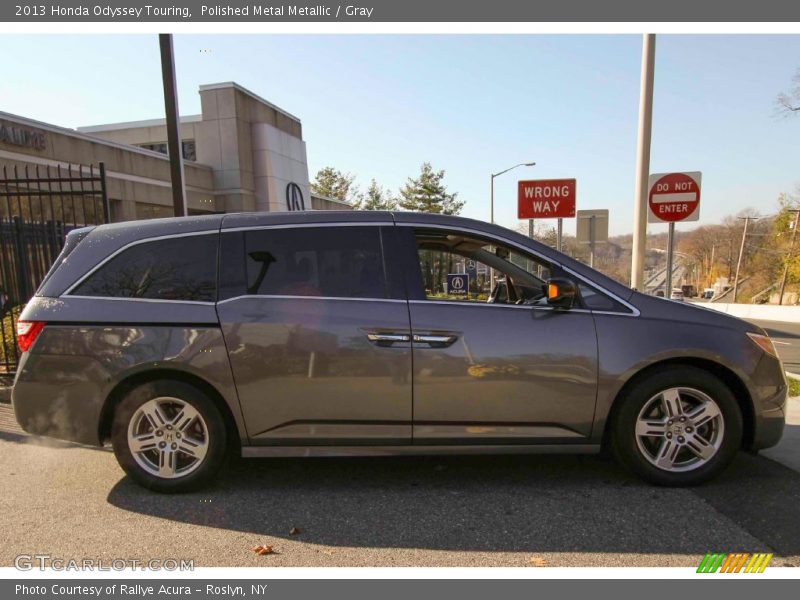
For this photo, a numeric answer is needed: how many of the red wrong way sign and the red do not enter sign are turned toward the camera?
2

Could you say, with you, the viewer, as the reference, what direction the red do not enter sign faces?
facing the viewer

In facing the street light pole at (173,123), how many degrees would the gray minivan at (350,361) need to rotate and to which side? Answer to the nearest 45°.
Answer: approximately 135° to its left

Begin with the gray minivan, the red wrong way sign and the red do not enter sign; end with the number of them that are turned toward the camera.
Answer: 2

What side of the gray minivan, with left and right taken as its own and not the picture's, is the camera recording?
right

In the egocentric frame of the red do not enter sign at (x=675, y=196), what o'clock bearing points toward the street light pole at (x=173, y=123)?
The street light pole is roughly at 2 o'clock from the red do not enter sign.

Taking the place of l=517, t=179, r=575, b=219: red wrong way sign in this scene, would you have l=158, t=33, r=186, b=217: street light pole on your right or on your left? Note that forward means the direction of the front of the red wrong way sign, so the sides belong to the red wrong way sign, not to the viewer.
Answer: on your right

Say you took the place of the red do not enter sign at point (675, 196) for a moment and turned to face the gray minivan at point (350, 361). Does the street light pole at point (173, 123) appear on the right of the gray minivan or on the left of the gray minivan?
right

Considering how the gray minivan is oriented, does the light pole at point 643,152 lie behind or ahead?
ahead

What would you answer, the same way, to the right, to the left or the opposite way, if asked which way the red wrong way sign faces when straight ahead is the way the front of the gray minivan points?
to the right

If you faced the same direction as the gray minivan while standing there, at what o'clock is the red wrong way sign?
The red wrong way sign is roughly at 10 o'clock from the gray minivan.
